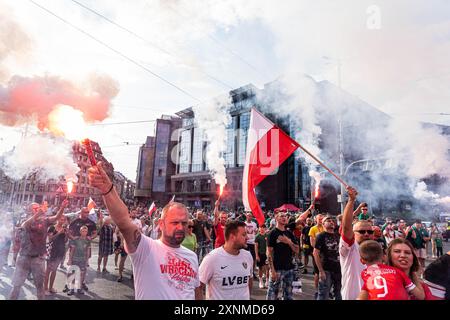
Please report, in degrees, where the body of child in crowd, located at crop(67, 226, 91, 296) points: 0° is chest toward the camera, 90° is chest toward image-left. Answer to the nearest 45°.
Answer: approximately 0°

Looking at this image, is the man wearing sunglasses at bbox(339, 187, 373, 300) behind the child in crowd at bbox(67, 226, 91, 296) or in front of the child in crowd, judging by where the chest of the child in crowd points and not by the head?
in front

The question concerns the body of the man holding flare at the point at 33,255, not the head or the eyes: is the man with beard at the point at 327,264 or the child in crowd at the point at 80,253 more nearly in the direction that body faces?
the man with beard

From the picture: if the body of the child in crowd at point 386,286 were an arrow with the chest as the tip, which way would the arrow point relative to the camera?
away from the camera

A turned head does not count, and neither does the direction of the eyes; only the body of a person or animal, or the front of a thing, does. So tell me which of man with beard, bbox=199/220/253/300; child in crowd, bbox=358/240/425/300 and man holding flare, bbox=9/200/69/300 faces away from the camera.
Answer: the child in crowd

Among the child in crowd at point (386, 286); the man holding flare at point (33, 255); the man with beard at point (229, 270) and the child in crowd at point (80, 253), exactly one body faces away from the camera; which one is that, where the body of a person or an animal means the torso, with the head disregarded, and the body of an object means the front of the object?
the child in crowd at point (386, 286)

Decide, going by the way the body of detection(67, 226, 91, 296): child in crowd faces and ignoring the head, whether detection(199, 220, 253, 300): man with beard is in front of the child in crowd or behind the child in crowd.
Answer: in front

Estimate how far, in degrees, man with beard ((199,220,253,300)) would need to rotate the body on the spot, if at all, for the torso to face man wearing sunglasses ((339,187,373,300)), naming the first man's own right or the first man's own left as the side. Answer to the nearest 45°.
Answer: approximately 45° to the first man's own left

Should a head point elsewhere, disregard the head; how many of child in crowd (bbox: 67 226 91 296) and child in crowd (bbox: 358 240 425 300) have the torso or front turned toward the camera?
1

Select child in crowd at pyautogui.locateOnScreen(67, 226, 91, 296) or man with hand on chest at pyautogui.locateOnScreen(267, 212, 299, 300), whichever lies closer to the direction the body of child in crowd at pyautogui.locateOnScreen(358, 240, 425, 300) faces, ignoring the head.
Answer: the man with hand on chest
